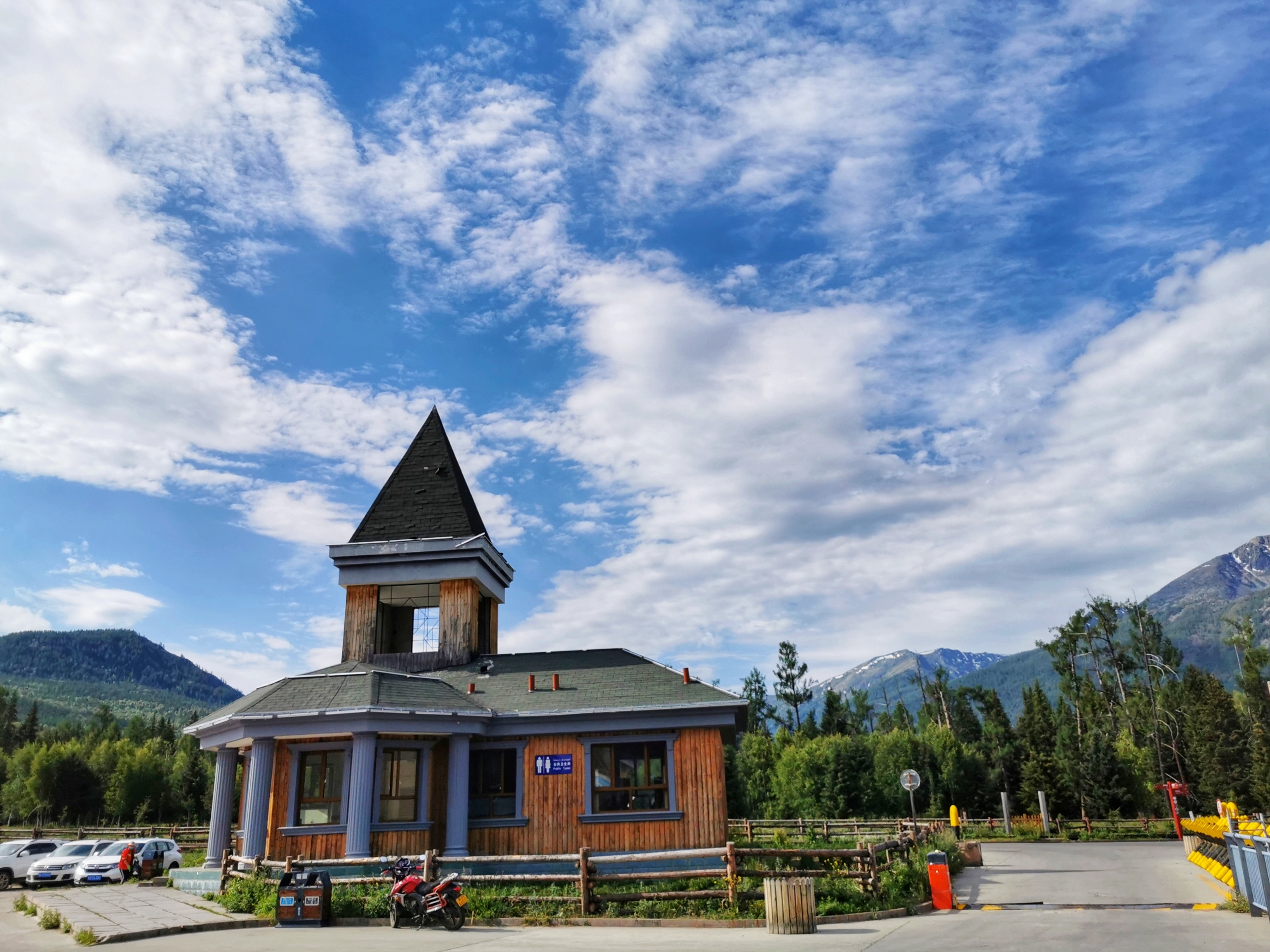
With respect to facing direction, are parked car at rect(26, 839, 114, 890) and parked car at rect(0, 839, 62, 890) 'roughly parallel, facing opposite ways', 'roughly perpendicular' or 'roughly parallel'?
roughly parallel

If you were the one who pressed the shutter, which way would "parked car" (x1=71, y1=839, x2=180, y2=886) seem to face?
facing the viewer and to the left of the viewer

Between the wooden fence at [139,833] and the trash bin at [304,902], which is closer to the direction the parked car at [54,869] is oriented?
the trash bin

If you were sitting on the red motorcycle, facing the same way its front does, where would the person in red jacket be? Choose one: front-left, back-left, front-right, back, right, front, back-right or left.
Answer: front

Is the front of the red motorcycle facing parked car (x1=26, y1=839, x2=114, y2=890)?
yes

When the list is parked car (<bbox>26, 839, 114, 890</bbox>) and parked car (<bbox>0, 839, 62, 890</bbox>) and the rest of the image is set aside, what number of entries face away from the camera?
0

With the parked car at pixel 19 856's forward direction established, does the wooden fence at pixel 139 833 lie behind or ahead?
behind

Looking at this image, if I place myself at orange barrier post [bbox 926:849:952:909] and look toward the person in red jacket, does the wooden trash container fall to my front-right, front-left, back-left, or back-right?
front-left
